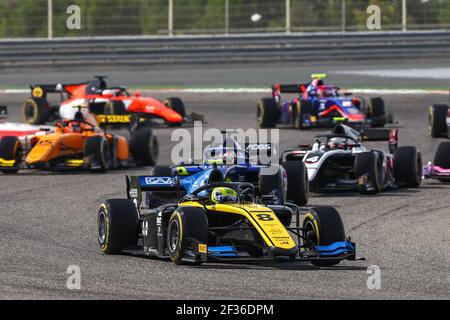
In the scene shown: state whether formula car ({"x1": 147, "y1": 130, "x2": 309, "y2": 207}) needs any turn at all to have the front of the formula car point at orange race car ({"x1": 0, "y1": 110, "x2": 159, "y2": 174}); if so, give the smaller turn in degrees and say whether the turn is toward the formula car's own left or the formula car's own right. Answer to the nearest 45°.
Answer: approximately 90° to the formula car's own right

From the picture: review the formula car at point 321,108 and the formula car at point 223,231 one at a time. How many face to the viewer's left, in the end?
0

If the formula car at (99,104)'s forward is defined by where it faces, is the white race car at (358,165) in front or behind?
in front

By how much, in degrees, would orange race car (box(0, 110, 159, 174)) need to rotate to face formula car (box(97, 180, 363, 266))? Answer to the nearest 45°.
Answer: approximately 45° to its left

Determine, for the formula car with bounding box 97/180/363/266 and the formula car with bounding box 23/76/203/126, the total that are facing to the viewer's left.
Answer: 0

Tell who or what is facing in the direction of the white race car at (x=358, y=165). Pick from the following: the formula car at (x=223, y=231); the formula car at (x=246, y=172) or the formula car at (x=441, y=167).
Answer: the formula car at (x=441, y=167)

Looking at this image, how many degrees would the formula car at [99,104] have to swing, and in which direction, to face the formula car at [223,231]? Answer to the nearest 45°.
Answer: approximately 45° to its right

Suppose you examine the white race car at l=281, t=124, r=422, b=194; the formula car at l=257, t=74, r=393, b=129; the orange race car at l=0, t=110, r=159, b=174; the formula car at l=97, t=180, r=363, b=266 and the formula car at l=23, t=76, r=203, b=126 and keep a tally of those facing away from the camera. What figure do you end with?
0

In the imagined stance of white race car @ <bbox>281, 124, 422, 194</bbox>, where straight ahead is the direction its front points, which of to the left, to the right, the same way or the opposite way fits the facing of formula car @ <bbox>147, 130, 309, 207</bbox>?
the same way

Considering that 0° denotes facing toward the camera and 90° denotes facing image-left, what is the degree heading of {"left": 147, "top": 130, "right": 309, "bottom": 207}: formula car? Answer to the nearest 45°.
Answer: approximately 45°

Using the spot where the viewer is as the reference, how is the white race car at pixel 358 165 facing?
facing the viewer and to the left of the viewer

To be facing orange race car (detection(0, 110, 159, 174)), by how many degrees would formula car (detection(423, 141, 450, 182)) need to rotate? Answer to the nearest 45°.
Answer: approximately 45° to its right

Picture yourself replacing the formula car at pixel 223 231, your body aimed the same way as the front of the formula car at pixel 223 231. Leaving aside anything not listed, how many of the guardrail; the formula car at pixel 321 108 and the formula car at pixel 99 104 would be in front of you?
0

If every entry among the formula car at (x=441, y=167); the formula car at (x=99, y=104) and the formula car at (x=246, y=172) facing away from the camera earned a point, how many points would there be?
0
